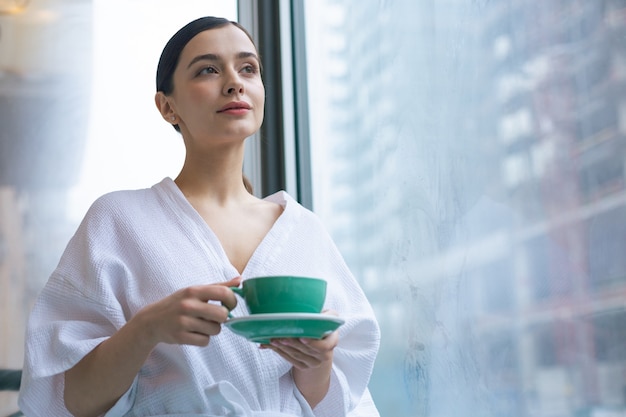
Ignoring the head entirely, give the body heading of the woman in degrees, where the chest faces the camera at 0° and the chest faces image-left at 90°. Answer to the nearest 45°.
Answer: approximately 315°

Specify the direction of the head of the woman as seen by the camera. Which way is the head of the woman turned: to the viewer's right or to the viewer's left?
to the viewer's right

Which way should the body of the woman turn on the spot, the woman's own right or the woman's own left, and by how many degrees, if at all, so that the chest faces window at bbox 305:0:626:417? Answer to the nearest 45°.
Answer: approximately 45° to the woman's own left
